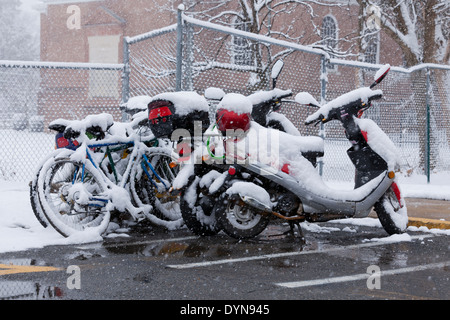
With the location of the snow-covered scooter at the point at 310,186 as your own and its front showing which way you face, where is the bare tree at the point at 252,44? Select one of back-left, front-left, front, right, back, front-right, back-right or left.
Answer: left

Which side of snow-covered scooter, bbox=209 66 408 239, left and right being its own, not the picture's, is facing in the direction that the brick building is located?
left

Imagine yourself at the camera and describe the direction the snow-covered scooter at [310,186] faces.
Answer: facing to the right of the viewer

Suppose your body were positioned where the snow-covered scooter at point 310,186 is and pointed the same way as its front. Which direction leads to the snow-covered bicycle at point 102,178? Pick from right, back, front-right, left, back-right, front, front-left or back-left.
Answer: back

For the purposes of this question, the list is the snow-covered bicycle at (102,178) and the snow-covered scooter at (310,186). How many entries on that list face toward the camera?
0

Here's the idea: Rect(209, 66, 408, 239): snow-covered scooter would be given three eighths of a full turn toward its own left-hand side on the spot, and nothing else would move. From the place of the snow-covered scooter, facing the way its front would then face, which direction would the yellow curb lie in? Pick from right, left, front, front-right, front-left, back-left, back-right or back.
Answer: right
